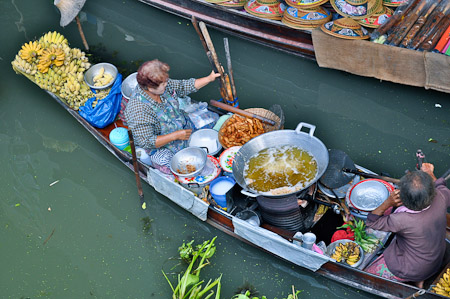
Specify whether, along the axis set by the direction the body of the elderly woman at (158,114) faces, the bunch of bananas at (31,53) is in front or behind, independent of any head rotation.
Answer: behind

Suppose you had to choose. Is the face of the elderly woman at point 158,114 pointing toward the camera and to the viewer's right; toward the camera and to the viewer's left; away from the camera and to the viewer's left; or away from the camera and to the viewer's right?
toward the camera and to the viewer's right

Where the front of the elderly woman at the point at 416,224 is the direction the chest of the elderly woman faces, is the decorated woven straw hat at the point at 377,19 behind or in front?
in front

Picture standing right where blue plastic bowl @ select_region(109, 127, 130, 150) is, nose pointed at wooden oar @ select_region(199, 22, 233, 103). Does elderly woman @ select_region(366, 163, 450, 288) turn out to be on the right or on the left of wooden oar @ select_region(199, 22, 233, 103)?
right

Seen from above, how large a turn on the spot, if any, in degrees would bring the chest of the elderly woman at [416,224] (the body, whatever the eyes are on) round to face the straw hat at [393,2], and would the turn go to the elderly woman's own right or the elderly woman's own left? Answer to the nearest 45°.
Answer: approximately 45° to the elderly woman's own right

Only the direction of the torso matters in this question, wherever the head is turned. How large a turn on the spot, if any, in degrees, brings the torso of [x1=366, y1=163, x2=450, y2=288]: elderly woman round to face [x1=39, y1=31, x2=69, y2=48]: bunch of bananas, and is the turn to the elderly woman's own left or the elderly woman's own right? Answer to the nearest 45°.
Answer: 0° — they already face it

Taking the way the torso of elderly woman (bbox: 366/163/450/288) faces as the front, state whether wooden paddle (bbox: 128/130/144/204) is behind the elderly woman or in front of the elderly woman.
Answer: in front

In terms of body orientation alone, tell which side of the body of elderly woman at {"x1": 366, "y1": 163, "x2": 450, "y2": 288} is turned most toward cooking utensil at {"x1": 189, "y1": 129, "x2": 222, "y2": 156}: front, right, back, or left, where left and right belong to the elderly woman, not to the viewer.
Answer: front

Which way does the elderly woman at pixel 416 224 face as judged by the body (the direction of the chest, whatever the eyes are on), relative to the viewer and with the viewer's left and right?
facing away from the viewer and to the left of the viewer

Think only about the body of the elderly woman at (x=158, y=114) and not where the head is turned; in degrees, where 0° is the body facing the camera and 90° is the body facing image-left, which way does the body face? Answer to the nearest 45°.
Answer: approximately 315°

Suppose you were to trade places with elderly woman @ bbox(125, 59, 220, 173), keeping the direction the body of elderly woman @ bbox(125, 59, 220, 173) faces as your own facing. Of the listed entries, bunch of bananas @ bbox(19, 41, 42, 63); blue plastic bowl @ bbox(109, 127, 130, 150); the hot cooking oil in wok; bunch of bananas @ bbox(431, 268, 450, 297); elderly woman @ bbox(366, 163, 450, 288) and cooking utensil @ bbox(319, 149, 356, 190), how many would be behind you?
2

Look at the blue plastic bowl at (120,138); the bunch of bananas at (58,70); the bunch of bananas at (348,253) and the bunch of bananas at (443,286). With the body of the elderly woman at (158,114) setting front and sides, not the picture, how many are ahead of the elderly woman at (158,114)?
2
